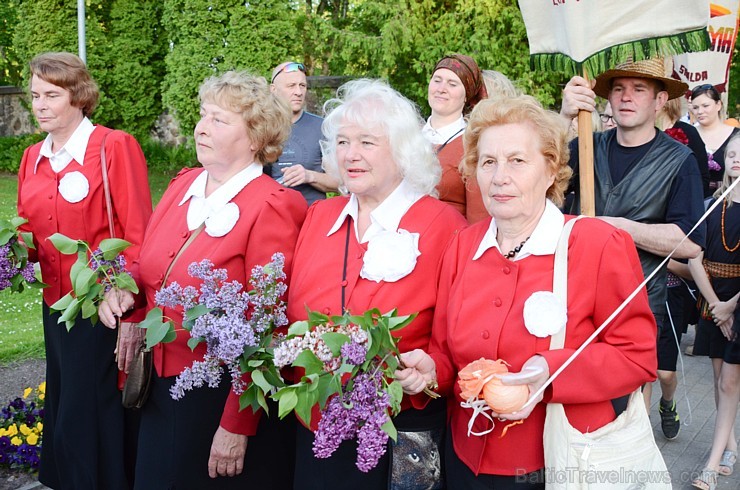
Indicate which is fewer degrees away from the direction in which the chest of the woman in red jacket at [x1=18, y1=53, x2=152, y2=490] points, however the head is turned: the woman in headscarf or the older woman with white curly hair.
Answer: the older woman with white curly hair

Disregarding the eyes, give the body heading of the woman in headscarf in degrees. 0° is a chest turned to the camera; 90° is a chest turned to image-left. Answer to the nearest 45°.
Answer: approximately 45°

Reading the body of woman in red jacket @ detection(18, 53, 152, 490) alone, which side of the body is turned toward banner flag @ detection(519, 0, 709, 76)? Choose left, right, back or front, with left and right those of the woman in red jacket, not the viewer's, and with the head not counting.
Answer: left

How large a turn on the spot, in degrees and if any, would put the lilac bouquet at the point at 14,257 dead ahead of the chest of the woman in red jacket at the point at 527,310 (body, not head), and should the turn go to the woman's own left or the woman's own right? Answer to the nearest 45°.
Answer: approximately 45° to the woman's own right

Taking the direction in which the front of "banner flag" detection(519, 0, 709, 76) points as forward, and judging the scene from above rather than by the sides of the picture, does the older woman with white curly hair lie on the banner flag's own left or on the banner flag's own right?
on the banner flag's own right

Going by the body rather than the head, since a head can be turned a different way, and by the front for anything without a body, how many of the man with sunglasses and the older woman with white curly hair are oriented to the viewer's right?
0

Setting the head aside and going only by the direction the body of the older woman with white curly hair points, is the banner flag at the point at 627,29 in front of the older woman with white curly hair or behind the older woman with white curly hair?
behind

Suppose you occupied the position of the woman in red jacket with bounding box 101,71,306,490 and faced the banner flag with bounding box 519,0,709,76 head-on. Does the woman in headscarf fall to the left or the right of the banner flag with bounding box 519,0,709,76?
left

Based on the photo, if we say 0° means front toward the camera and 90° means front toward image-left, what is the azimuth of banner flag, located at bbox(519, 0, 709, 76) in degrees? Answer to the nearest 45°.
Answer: approximately 0°
